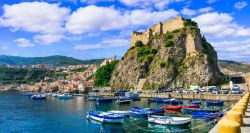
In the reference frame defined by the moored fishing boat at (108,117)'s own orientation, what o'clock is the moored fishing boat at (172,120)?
the moored fishing boat at (172,120) is roughly at 7 o'clock from the moored fishing boat at (108,117).

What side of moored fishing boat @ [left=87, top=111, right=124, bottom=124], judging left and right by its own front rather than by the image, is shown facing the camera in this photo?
left

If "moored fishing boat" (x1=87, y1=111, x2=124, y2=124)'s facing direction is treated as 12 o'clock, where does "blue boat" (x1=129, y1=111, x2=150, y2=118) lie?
The blue boat is roughly at 5 o'clock from the moored fishing boat.
